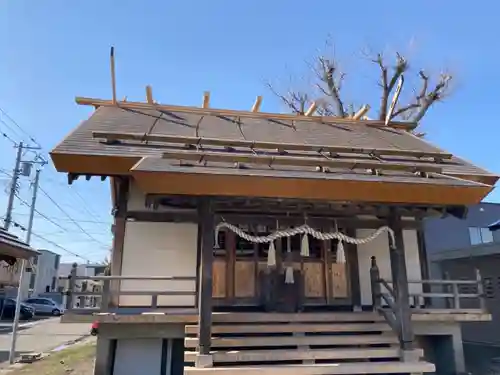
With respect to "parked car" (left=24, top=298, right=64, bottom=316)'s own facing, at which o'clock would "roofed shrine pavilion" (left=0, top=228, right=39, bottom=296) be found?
The roofed shrine pavilion is roughly at 3 o'clock from the parked car.

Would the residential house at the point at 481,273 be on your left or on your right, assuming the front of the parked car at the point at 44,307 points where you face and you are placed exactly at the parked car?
on your right
